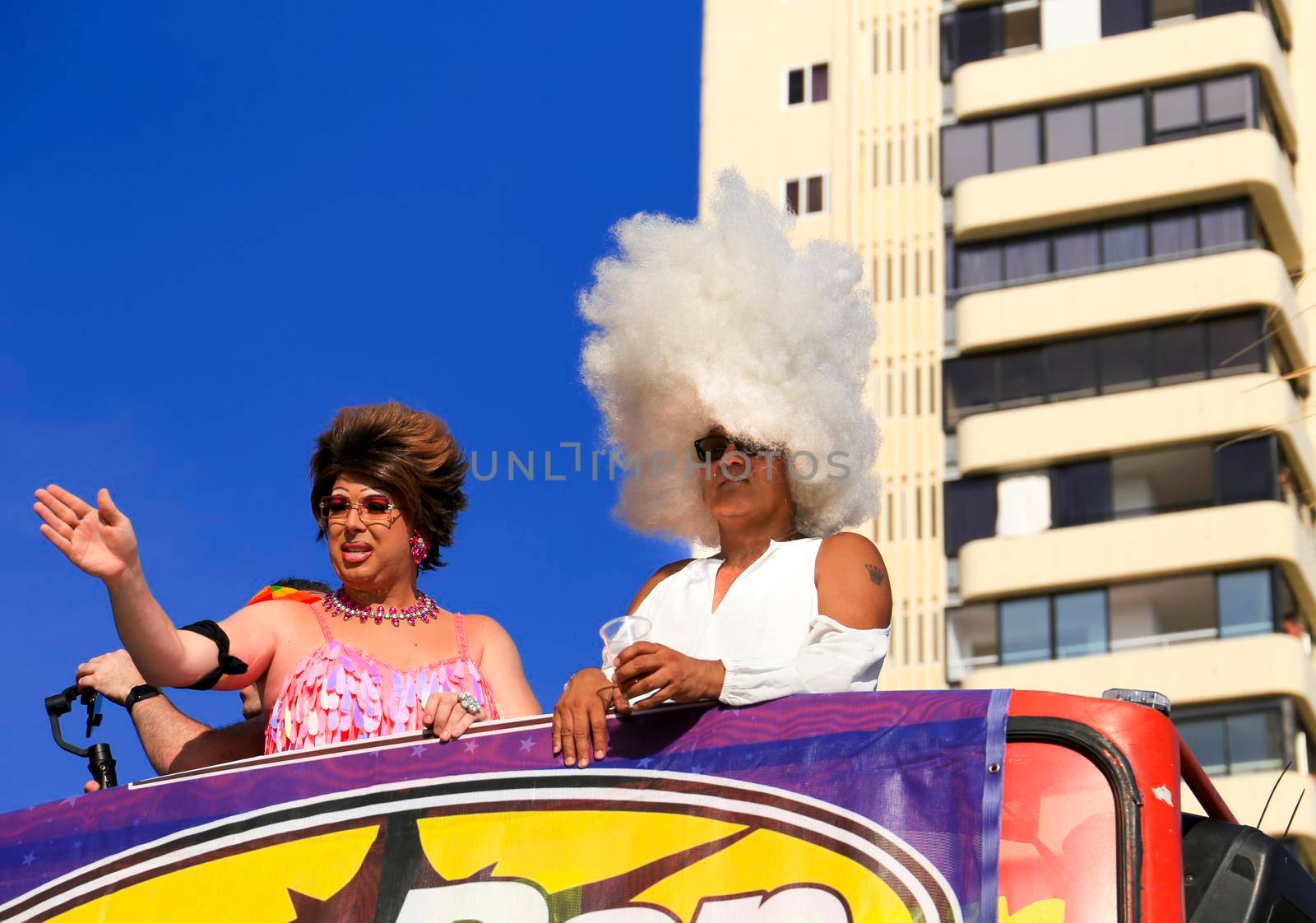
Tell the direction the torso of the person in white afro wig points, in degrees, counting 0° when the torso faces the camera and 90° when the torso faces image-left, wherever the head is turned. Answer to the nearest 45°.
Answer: approximately 45°

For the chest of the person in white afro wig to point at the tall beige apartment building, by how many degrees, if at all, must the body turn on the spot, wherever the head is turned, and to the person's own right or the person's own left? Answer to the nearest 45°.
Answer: approximately 135° to the person's own right
